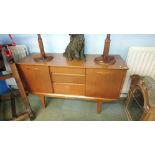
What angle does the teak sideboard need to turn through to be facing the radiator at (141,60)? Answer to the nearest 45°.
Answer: approximately 90° to its left

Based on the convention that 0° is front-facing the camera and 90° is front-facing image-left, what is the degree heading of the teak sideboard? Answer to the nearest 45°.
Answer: approximately 0°
